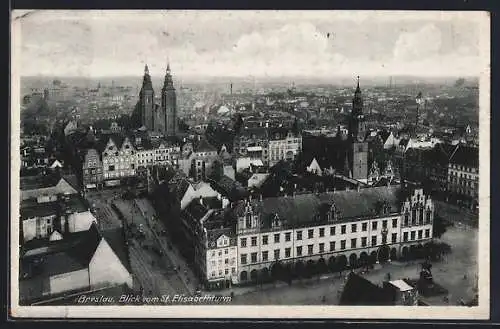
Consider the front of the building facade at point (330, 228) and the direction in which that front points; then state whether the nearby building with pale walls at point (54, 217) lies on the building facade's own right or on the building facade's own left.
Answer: on the building facade's own right

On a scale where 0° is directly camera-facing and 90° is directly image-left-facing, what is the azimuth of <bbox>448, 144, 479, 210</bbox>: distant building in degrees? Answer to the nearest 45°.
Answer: approximately 45°

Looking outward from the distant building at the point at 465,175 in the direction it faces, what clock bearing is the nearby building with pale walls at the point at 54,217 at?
the nearby building with pale walls at the point at 54,217 is roughly at 1 o'clock from the distant building at the point at 465,175.

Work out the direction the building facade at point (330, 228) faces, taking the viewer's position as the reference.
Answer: facing the viewer and to the right of the viewer

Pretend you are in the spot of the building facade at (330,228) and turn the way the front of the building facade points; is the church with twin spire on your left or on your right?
on your right

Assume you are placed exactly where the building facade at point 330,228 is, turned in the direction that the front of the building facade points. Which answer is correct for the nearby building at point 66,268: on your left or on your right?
on your right
